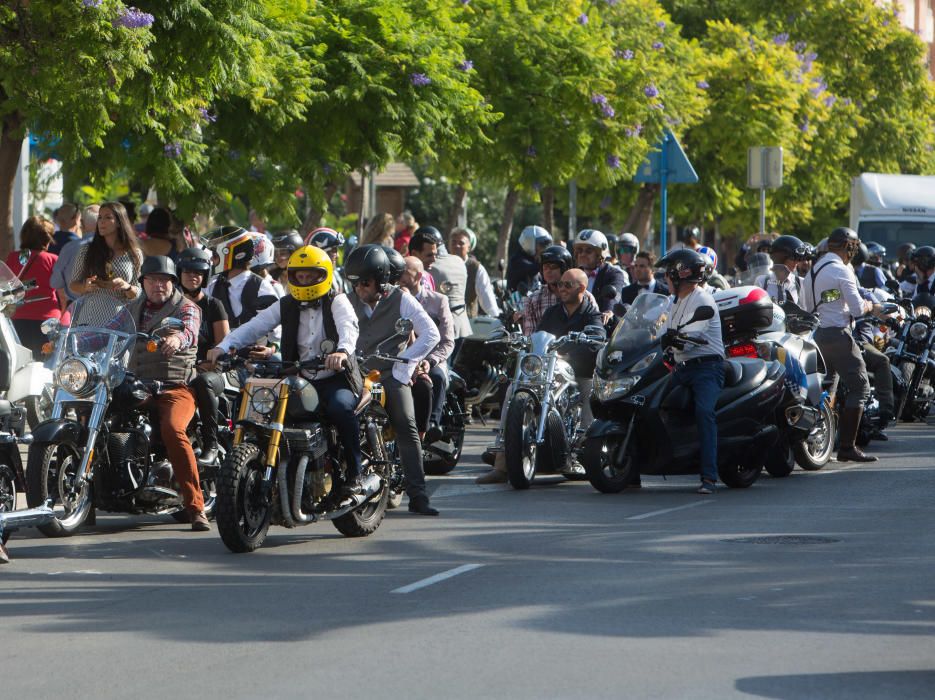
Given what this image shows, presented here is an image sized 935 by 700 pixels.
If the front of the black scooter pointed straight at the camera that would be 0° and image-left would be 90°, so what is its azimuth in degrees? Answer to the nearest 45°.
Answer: approximately 45°

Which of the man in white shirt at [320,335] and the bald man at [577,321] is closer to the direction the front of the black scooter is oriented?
the man in white shirt

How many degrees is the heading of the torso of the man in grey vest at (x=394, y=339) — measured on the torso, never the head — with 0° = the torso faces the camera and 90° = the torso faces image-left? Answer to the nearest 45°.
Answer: approximately 45°

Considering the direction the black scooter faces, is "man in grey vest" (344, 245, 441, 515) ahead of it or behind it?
ahead

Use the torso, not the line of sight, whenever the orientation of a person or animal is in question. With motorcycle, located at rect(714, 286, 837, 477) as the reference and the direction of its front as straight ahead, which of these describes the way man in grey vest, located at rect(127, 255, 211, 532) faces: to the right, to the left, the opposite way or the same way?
the opposite way

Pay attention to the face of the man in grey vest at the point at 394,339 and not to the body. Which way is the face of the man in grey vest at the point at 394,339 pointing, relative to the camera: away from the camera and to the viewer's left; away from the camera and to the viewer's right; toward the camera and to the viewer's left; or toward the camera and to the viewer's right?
toward the camera and to the viewer's left

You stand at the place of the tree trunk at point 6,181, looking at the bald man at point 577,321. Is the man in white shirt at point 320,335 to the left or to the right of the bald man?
right

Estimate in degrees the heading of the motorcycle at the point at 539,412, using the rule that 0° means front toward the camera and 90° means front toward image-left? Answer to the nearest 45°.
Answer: approximately 45°

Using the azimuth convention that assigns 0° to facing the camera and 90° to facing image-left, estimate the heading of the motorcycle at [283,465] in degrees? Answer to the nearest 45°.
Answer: approximately 45°

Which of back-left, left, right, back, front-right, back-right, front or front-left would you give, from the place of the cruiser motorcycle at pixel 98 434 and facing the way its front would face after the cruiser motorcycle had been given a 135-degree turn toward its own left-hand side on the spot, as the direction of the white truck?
front-left

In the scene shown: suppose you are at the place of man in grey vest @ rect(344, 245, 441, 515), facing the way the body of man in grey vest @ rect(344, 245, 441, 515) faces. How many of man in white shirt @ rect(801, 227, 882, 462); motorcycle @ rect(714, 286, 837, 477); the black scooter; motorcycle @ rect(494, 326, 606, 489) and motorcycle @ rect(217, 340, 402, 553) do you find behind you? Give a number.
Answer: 4
